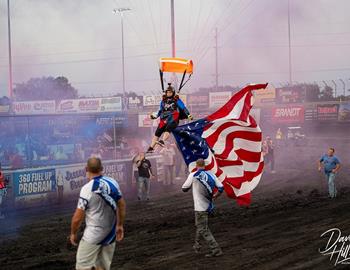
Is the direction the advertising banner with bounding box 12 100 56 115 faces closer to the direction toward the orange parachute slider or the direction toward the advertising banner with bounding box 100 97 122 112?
the orange parachute slider

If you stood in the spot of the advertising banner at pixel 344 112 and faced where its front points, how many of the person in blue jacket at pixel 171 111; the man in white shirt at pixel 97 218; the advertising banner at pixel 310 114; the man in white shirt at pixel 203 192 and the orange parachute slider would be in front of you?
4

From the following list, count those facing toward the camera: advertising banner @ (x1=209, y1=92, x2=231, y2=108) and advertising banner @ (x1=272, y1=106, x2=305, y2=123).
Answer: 2

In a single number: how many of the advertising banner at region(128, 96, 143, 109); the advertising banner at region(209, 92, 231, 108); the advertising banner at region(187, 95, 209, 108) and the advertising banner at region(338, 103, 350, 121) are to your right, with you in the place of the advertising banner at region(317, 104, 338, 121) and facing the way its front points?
3

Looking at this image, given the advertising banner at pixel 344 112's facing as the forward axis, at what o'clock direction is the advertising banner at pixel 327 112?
the advertising banner at pixel 327 112 is roughly at 4 o'clock from the advertising banner at pixel 344 112.

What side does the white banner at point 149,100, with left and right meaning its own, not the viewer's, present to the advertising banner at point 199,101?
left

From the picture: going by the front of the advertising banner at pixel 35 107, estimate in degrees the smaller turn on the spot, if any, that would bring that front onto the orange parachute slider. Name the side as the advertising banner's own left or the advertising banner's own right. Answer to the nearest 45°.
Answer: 0° — it already faces it

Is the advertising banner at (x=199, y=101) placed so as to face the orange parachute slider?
yes

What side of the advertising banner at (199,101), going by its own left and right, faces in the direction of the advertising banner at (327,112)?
left
